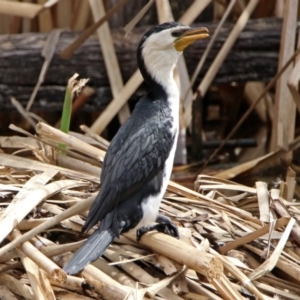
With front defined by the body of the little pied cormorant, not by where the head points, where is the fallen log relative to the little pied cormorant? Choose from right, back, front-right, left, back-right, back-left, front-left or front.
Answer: left

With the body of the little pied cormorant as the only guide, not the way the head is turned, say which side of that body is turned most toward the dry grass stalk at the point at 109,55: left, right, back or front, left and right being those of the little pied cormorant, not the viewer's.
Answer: left

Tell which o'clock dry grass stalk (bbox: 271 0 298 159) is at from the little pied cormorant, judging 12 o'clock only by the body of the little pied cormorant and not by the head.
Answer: The dry grass stalk is roughly at 10 o'clock from the little pied cormorant.

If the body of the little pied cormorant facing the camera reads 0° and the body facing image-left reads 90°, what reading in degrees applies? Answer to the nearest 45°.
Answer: approximately 270°

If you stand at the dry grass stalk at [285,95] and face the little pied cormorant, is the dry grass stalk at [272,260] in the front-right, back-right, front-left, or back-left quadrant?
front-left

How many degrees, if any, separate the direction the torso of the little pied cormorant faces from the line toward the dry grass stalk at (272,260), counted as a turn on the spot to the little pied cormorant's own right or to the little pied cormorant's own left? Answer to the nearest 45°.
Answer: approximately 45° to the little pied cormorant's own right

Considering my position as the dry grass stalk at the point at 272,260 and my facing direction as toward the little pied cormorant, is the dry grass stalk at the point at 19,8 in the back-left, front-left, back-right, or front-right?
front-right

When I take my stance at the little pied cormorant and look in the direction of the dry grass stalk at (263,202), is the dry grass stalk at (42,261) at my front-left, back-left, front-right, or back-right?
back-right

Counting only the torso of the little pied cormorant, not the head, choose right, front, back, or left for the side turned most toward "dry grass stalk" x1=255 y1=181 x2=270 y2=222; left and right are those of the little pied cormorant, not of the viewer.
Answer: front

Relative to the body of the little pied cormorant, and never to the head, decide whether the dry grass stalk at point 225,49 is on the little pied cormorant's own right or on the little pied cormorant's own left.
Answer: on the little pied cormorant's own left

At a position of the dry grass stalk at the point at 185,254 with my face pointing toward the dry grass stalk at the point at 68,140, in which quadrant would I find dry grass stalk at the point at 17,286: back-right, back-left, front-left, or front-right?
front-left

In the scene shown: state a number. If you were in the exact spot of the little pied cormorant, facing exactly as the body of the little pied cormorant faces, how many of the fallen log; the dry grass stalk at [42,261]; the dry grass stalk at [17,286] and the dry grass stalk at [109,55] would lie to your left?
2

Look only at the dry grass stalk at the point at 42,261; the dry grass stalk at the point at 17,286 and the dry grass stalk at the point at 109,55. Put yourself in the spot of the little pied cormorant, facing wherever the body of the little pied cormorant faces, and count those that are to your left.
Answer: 1

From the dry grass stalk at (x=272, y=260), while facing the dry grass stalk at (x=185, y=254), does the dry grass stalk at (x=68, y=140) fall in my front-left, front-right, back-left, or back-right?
front-right

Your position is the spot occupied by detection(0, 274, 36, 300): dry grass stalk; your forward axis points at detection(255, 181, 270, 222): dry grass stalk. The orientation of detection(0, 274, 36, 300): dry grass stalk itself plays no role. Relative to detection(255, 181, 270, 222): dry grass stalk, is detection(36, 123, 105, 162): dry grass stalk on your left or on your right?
left
